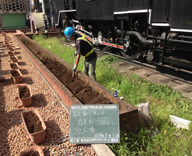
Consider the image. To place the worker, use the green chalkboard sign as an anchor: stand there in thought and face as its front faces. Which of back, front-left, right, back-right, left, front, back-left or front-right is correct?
back

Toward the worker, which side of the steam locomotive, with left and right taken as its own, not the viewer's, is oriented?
left

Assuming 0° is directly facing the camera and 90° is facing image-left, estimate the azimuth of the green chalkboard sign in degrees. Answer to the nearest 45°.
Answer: approximately 0°

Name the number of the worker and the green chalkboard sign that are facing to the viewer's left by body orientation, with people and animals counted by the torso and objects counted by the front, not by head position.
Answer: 1

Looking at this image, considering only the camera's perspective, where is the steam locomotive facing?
facing away from the viewer and to the left of the viewer

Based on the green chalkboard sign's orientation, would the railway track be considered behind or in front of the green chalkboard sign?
behind

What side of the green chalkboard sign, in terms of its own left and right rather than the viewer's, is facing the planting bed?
back

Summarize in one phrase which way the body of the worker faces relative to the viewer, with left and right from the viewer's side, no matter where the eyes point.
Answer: facing to the left of the viewer

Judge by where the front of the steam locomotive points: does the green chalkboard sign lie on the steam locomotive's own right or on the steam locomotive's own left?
on the steam locomotive's own left

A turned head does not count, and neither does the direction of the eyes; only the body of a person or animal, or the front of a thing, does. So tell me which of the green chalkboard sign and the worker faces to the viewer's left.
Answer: the worker
